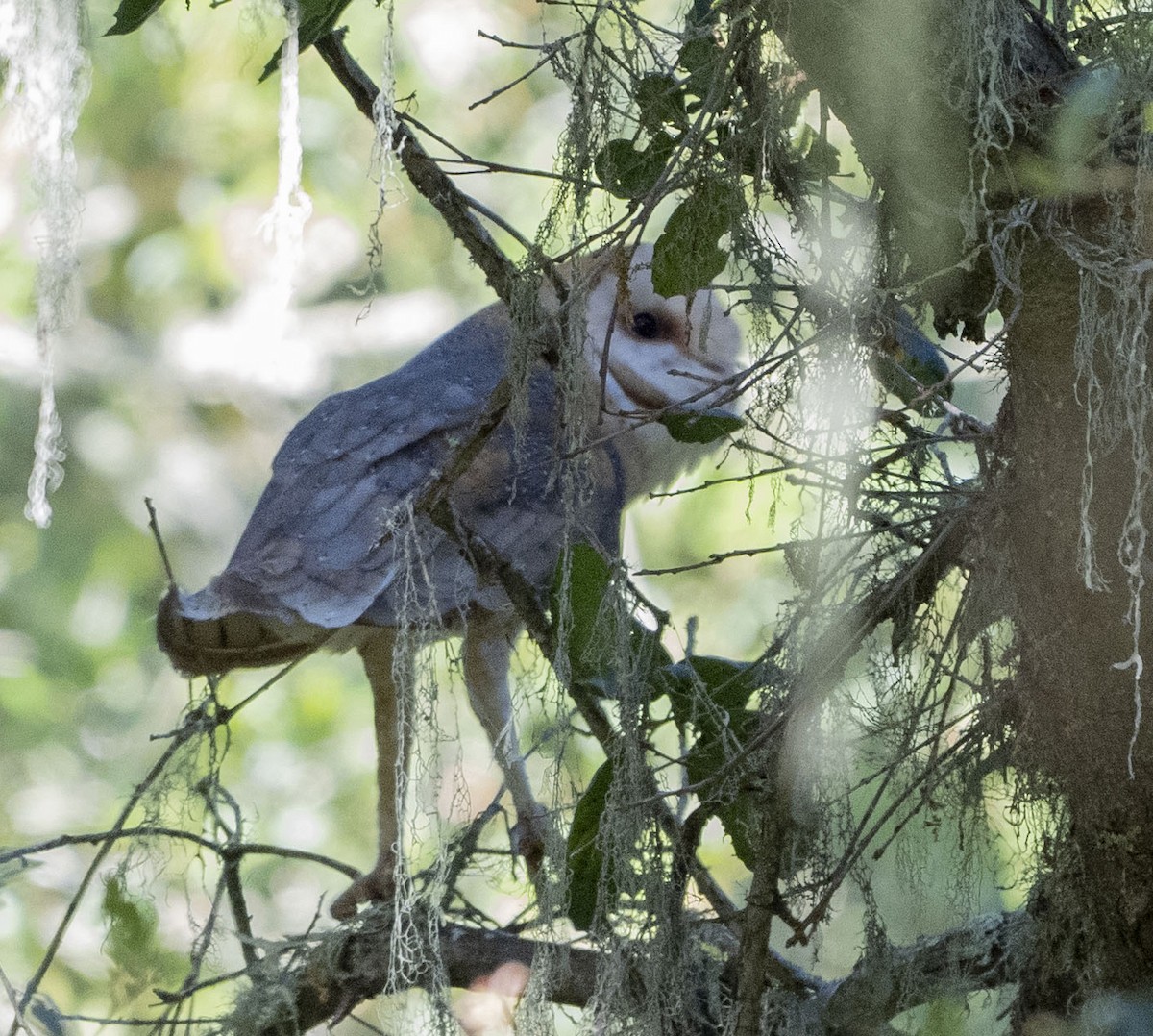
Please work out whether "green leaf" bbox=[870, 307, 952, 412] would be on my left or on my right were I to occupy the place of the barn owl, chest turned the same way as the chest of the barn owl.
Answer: on my right

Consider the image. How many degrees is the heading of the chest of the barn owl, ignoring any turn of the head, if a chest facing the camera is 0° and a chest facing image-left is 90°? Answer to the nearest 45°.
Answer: approximately 270°
